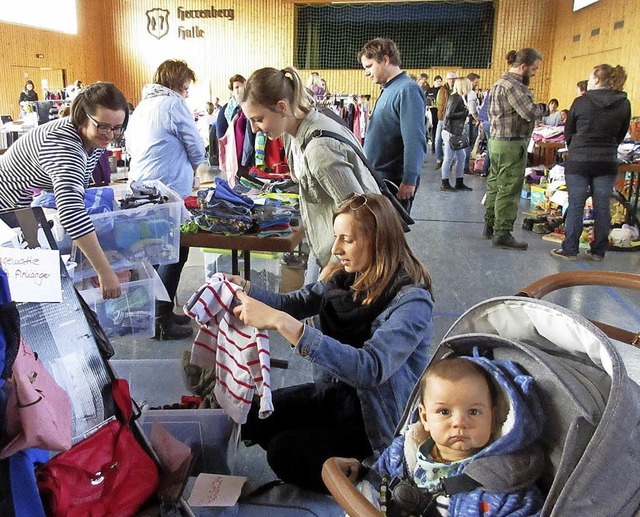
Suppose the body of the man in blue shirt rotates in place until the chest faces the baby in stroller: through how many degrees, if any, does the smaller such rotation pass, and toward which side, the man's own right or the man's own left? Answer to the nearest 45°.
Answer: approximately 90° to the man's own left

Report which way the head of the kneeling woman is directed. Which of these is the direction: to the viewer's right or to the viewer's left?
to the viewer's left

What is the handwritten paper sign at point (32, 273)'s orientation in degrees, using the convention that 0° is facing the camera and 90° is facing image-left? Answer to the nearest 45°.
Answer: approximately 0°

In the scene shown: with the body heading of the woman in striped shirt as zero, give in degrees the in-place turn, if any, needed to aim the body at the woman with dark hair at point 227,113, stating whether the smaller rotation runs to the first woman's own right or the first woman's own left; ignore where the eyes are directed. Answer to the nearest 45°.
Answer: approximately 135° to the first woman's own left

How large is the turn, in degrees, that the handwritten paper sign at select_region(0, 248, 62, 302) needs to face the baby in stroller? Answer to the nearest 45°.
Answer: approximately 45° to its left

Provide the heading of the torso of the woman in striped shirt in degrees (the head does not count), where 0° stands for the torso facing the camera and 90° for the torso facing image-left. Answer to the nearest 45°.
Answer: approximately 315°
